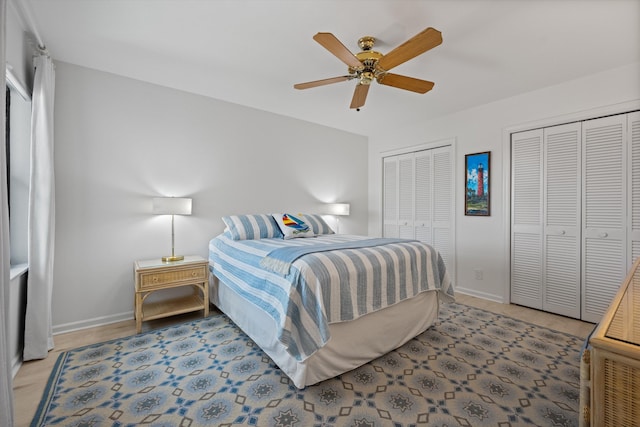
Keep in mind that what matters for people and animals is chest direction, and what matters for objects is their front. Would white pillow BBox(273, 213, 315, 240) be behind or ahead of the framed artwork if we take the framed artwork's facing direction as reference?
ahead

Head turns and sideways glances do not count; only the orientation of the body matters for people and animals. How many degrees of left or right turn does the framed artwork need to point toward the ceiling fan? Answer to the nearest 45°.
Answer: approximately 45° to its left

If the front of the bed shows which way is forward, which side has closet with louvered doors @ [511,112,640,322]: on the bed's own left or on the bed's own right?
on the bed's own left

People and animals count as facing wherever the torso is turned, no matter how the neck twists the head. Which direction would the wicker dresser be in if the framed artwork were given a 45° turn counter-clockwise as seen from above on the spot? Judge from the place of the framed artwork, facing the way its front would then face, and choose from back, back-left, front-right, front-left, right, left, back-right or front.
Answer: front

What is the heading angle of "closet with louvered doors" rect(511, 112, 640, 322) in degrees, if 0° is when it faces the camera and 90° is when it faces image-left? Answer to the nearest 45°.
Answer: approximately 45°

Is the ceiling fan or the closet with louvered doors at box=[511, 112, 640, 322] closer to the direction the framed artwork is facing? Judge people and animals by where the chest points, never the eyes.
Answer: the ceiling fan

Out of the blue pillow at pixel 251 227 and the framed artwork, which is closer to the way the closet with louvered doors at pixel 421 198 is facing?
the blue pillow

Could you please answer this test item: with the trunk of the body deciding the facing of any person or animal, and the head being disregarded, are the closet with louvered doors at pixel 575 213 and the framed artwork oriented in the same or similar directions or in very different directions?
same or similar directions

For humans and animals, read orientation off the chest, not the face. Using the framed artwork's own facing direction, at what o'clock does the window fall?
The window is roughly at 12 o'clock from the framed artwork.

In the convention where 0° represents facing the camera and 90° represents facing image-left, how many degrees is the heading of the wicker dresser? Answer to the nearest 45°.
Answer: approximately 135°

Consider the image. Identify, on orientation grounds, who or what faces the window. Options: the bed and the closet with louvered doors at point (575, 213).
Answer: the closet with louvered doors

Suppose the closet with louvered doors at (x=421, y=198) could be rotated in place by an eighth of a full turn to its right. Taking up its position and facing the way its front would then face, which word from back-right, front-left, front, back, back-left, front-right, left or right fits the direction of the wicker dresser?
left

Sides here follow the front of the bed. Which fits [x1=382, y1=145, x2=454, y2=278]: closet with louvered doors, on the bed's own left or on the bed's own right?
on the bed's own left

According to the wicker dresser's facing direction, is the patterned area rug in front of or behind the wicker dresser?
in front

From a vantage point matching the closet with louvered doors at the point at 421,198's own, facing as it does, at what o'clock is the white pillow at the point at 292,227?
The white pillow is roughly at 12 o'clock from the closet with louvered doors.

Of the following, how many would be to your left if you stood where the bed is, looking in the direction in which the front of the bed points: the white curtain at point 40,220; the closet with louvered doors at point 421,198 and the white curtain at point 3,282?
1

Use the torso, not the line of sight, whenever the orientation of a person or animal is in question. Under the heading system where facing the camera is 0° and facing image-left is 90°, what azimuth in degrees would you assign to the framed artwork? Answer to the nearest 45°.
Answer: approximately 45°

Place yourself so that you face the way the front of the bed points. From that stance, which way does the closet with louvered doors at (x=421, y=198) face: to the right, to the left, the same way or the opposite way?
to the right

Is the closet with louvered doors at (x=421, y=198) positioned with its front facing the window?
yes
